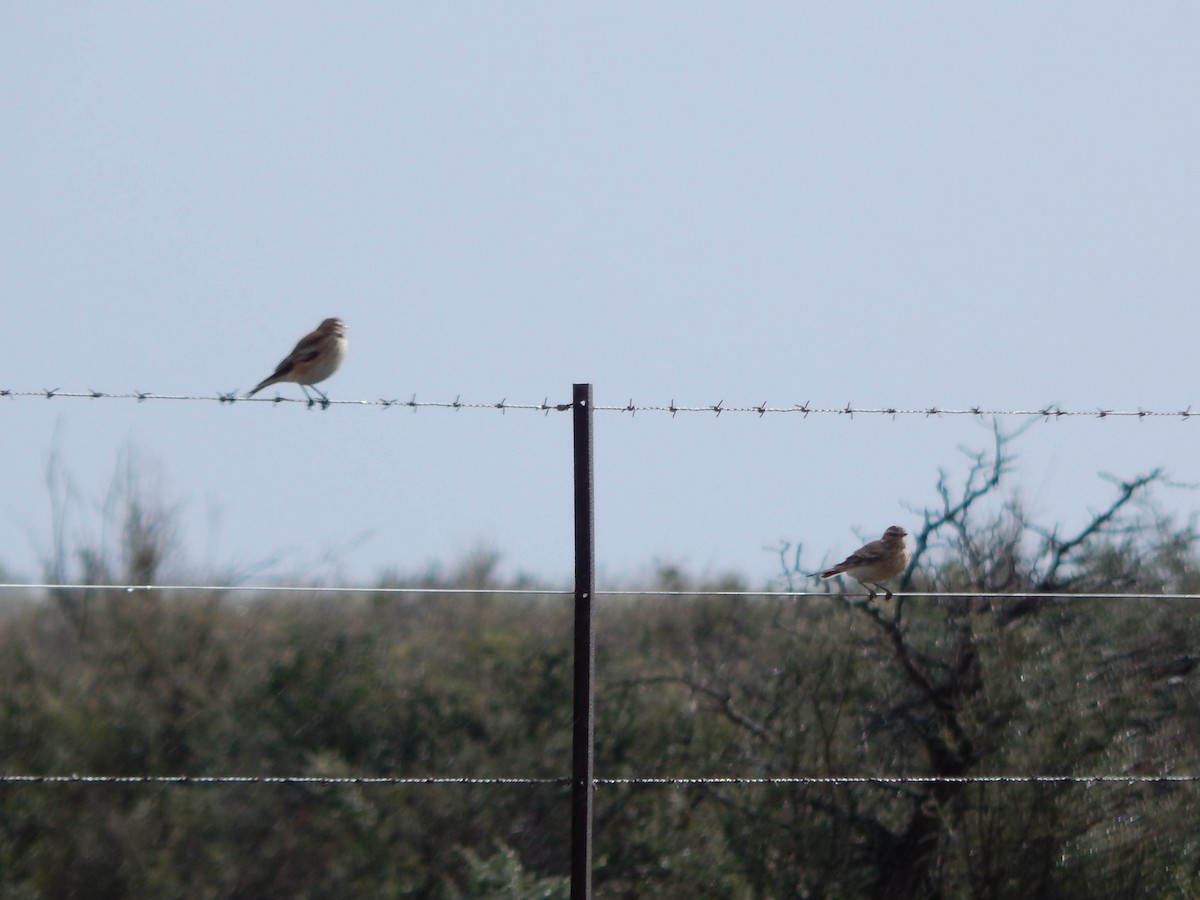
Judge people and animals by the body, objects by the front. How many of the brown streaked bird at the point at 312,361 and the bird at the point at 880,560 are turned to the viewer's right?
2

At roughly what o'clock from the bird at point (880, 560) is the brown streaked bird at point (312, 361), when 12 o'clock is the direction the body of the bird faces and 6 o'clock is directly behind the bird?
The brown streaked bird is roughly at 6 o'clock from the bird.

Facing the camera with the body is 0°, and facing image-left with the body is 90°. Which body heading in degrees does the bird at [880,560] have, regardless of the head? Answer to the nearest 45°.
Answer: approximately 270°

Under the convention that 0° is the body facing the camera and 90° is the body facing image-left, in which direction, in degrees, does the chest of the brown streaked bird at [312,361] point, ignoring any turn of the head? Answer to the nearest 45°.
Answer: approximately 270°

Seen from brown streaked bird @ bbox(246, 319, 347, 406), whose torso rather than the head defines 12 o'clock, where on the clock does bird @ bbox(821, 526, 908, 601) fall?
The bird is roughly at 1 o'clock from the brown streaked bird.
